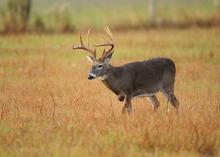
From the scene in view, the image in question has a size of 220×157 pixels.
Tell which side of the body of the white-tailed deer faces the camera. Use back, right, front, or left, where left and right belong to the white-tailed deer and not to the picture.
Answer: left
